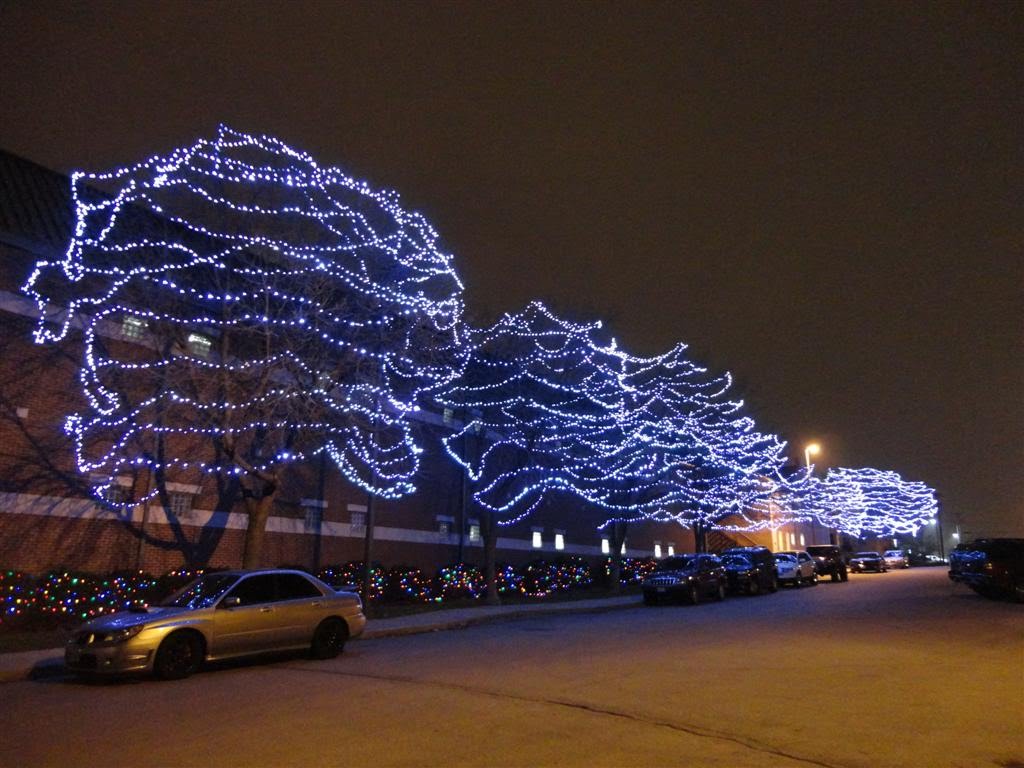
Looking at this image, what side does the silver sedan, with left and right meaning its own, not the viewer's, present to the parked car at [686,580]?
back

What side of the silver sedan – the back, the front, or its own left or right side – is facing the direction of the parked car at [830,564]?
back

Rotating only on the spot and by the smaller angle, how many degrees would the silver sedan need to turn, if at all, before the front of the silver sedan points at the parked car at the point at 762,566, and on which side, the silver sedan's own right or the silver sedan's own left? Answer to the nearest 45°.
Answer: approximately 180°

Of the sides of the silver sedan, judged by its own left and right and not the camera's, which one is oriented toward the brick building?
right

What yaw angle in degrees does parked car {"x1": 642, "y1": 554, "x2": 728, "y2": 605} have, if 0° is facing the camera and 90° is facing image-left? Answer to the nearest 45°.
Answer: approximately 45°

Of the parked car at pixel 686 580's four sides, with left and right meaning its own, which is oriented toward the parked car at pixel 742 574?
back

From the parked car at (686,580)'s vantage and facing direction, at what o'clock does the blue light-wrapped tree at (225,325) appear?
The blue light-wrapped tree is roughly at 12 o'clock from the parked car.
